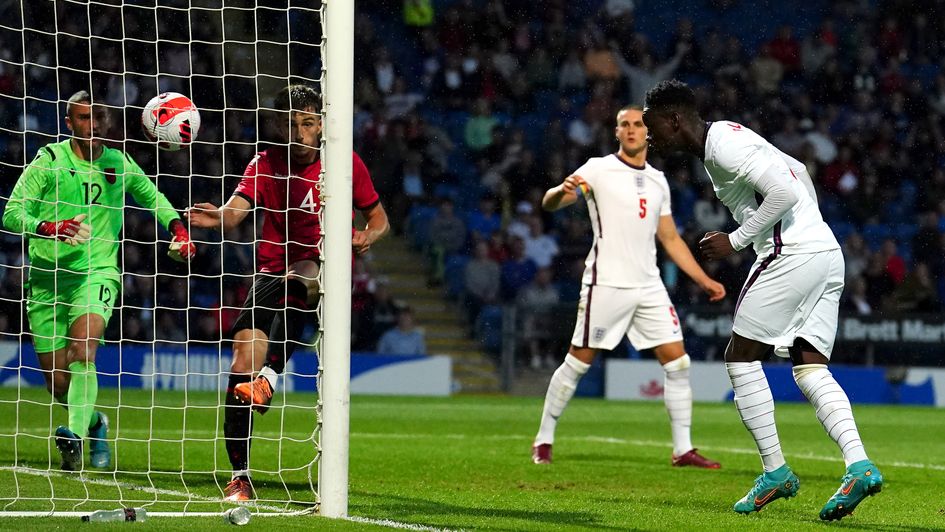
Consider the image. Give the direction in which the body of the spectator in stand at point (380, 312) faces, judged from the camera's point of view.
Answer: toward the camera

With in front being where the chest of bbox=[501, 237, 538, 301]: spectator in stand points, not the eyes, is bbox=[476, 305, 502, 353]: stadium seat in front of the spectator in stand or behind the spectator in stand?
in front

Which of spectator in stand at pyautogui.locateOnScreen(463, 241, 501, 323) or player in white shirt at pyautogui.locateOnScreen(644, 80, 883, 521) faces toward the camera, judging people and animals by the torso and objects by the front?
the spectator in stand

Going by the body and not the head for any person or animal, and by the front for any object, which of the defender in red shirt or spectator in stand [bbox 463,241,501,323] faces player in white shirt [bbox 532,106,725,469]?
the spectator in stand

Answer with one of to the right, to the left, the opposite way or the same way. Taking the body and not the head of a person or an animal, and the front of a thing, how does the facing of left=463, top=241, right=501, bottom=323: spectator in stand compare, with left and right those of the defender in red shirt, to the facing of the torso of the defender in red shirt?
the same way

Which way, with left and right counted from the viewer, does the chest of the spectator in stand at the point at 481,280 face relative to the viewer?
facing the viewer

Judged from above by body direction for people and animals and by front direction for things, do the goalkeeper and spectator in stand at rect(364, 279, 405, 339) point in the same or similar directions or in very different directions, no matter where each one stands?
same or similar directions

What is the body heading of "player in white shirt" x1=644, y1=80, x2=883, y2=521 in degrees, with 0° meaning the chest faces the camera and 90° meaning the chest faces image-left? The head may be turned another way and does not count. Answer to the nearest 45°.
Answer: approximately 90°

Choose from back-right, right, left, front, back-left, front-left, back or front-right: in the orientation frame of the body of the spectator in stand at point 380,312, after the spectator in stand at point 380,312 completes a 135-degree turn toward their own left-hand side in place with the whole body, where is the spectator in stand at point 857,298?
front-right

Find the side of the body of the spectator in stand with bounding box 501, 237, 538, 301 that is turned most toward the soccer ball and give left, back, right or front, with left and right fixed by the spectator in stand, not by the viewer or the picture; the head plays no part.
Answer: front

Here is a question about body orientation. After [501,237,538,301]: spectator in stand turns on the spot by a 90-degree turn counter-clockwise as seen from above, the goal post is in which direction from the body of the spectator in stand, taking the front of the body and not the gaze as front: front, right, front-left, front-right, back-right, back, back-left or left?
right

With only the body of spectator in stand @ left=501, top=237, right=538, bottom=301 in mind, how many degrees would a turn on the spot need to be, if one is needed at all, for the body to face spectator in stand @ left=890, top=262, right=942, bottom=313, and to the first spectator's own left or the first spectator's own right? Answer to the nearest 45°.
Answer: approximately 90° to the first spectator's own left

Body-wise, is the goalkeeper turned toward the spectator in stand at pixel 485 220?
no

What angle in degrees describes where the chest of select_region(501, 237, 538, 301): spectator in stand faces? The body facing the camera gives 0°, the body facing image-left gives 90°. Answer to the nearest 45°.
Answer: approximately 0°
